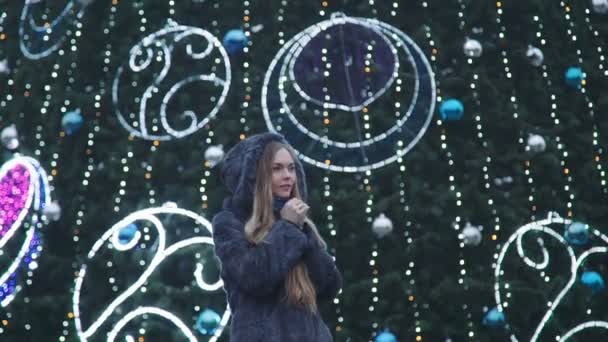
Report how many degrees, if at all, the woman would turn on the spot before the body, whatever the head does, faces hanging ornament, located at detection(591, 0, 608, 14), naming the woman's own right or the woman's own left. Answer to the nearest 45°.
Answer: approximately 90° to the woman's own left

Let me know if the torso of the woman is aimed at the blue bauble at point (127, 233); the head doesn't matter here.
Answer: no

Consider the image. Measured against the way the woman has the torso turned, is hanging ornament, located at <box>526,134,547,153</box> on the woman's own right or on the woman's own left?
on the woman's own left

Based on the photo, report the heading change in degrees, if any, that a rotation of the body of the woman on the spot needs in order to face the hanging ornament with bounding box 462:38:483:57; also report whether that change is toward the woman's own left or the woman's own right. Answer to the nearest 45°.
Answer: approximately 90° to the woman's own left

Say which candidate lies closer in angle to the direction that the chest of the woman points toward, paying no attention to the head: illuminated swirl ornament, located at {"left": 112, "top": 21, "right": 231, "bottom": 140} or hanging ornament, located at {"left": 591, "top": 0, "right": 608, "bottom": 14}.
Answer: the hanging ornament

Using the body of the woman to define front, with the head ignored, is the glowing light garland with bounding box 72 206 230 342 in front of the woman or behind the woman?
behind

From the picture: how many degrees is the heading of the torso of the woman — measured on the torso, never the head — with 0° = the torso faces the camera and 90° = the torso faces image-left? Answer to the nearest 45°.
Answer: approximately 315°

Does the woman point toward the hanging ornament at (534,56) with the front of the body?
no

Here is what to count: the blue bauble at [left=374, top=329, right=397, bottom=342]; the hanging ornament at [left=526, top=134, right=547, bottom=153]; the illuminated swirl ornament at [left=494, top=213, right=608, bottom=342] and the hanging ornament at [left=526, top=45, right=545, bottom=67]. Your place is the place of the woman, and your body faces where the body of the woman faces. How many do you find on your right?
0

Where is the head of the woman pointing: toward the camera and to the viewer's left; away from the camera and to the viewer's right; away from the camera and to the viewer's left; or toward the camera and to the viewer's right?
toward the camera and to the viewer's right

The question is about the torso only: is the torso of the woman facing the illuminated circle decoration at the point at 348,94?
no

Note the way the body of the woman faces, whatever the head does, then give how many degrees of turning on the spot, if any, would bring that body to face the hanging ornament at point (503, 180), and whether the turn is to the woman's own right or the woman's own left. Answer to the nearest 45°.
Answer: approximately 90° to the woman's own left

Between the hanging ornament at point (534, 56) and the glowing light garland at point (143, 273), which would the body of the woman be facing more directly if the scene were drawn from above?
the hanging ornament
